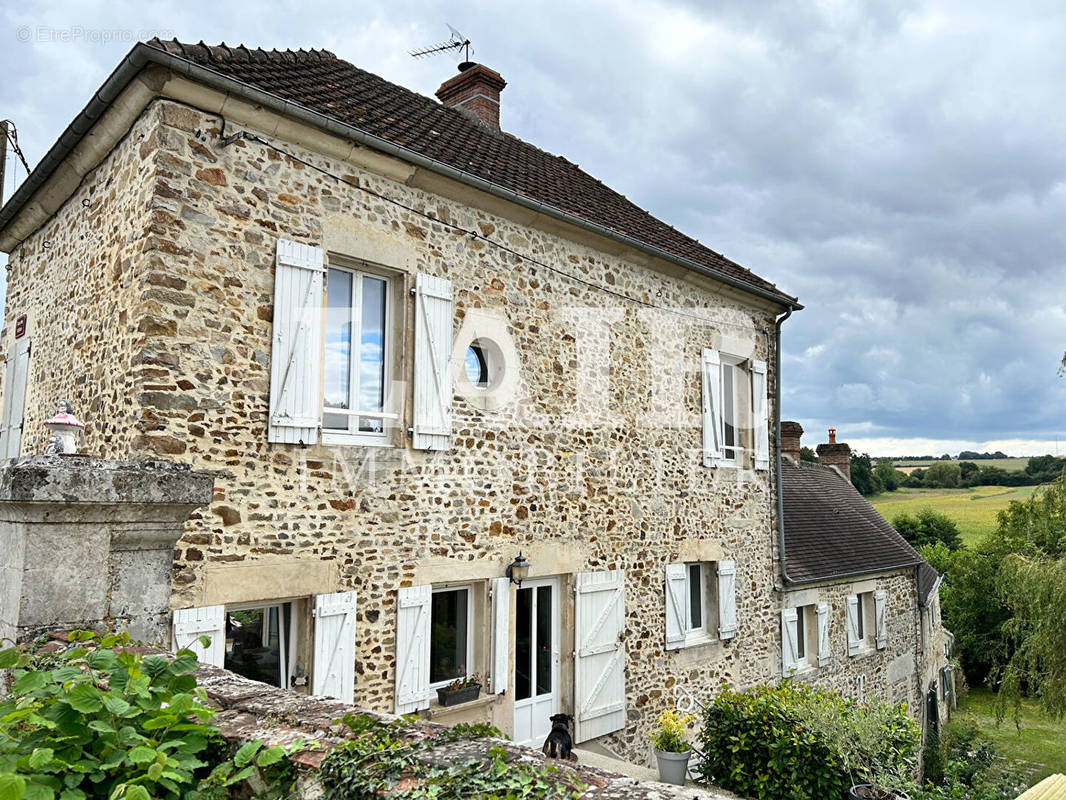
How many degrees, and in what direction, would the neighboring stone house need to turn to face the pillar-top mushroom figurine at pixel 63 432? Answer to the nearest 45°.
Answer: approximately 45° to its right

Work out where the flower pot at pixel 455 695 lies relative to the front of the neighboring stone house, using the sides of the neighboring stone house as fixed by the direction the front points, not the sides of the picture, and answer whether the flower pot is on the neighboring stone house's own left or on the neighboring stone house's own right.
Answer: on the neighboring stone house's own right

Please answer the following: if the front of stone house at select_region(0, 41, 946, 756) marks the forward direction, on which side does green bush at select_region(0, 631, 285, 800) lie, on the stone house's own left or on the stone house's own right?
on the stone house's own right

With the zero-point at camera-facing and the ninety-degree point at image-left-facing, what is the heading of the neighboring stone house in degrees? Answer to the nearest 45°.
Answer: approximately 315°

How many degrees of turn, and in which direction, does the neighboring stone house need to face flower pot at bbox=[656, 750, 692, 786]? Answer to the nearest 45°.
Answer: approximately 45° to its right

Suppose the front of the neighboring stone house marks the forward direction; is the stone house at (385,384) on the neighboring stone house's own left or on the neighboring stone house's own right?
on the neighboring stone house's own right
